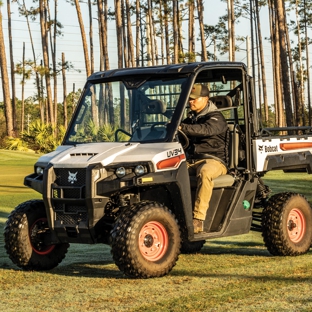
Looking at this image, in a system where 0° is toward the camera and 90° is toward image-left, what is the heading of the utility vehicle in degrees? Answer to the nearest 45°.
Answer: approximately 45°
